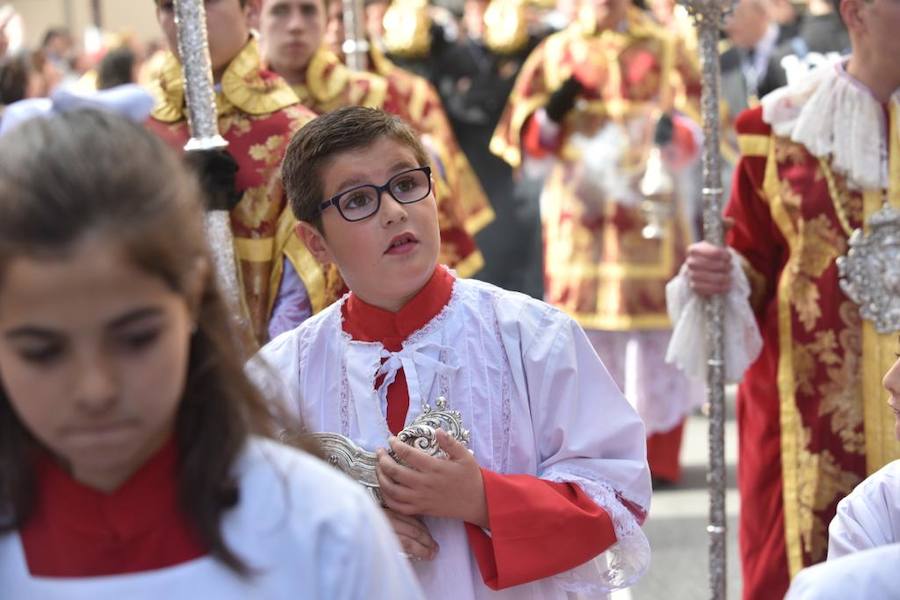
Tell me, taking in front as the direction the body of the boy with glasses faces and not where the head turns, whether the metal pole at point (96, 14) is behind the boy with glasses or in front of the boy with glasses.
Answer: behind

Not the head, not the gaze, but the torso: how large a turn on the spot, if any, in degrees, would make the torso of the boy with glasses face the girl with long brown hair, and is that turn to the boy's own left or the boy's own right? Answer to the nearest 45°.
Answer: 0° — they already face them

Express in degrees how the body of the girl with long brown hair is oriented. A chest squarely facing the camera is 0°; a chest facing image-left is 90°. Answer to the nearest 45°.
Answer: approximately 0°

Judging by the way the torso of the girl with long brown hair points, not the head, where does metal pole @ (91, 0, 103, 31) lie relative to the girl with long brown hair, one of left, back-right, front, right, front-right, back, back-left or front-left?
back

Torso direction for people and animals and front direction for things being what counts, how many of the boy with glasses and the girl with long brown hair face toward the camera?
2
